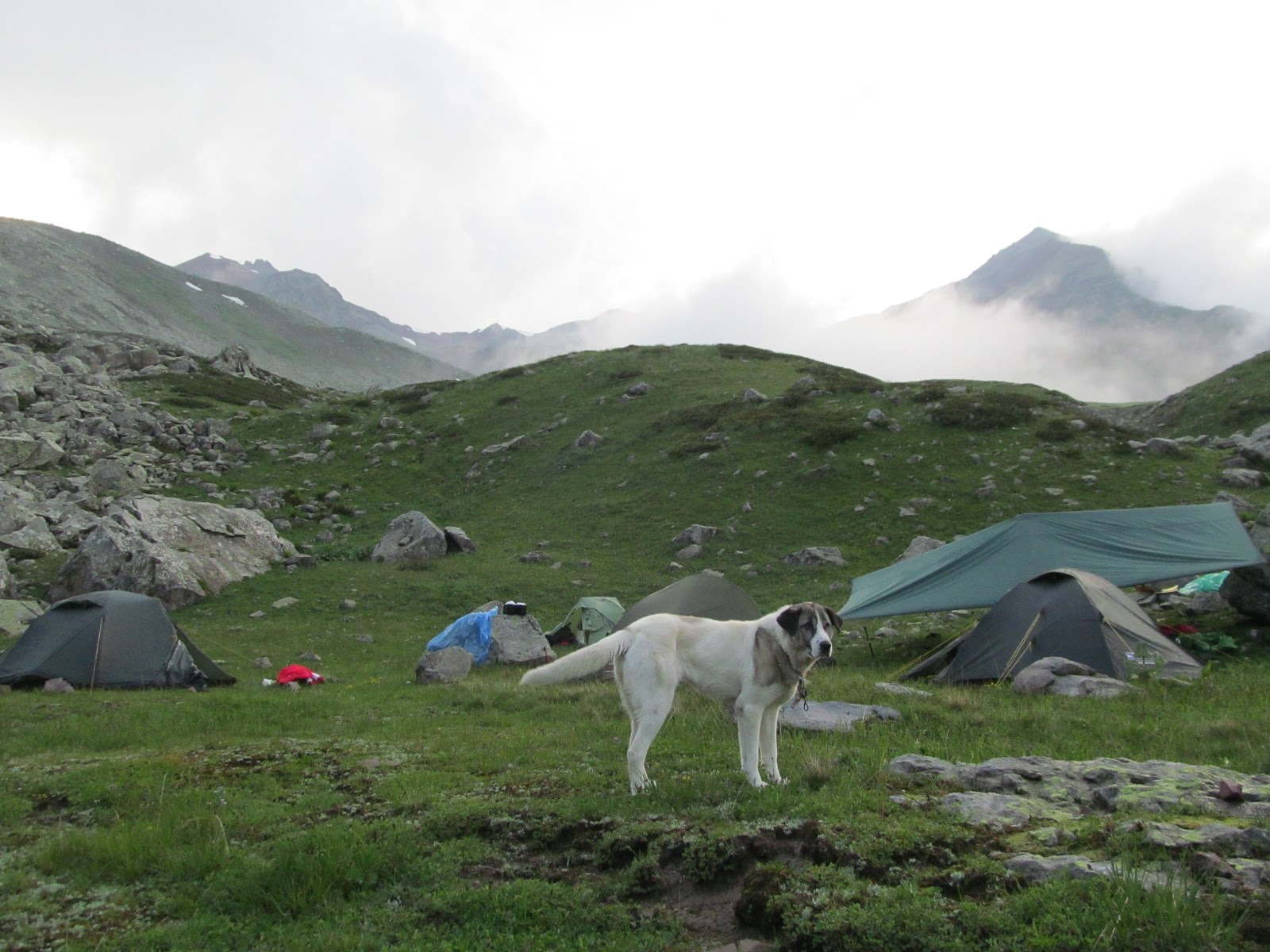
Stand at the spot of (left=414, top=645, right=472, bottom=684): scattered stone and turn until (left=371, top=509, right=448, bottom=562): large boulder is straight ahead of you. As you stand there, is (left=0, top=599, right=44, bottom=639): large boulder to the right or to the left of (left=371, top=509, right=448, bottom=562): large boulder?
left

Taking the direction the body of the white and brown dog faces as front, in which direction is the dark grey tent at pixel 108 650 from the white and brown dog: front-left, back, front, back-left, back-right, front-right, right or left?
back-left

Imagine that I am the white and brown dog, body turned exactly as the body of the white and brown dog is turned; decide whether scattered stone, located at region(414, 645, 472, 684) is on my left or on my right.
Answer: on my left

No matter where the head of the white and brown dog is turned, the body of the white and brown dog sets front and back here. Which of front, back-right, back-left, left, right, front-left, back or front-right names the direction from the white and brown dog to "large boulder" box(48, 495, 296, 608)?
back-left

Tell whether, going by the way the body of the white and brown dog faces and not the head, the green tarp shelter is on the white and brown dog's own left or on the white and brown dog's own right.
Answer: on the white and brown dog's own left

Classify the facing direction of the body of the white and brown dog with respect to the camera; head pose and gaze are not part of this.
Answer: to the viewer's right

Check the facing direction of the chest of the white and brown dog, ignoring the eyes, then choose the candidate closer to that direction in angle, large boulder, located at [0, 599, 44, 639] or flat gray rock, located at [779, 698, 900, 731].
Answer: the flat gray rock

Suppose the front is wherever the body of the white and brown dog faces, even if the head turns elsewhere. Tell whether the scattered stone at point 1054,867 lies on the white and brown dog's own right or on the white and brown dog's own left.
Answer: on the white and brown dog's own right

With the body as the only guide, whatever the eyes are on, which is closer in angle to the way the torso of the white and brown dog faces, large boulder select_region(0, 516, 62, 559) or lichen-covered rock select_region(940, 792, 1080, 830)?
the lichen-covered rock

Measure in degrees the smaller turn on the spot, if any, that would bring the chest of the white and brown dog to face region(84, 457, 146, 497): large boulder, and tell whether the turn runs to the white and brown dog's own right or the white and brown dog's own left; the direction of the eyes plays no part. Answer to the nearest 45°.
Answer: approximately 135° to the white and brown dog's own left
